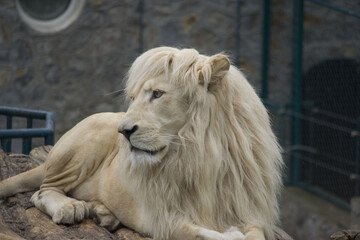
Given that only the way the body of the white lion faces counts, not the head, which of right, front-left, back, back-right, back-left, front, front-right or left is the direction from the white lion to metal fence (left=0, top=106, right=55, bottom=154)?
back

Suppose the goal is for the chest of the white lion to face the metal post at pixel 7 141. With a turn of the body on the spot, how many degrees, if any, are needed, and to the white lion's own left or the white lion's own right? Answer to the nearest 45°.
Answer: approximately 180°

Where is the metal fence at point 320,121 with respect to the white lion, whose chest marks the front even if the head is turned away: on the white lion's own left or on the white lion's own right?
on the white lion's own left

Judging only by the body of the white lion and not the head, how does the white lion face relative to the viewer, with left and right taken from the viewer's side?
facing the viewer and to the right of the viewer

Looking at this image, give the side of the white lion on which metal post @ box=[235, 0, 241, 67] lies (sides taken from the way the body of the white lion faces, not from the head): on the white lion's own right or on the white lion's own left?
on the white lion's own left

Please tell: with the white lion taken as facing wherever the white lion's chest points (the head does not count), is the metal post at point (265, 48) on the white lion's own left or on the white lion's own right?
on the white lion's own left

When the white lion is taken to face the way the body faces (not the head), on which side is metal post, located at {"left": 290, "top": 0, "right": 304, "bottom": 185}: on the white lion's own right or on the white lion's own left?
on the white lion's own left
